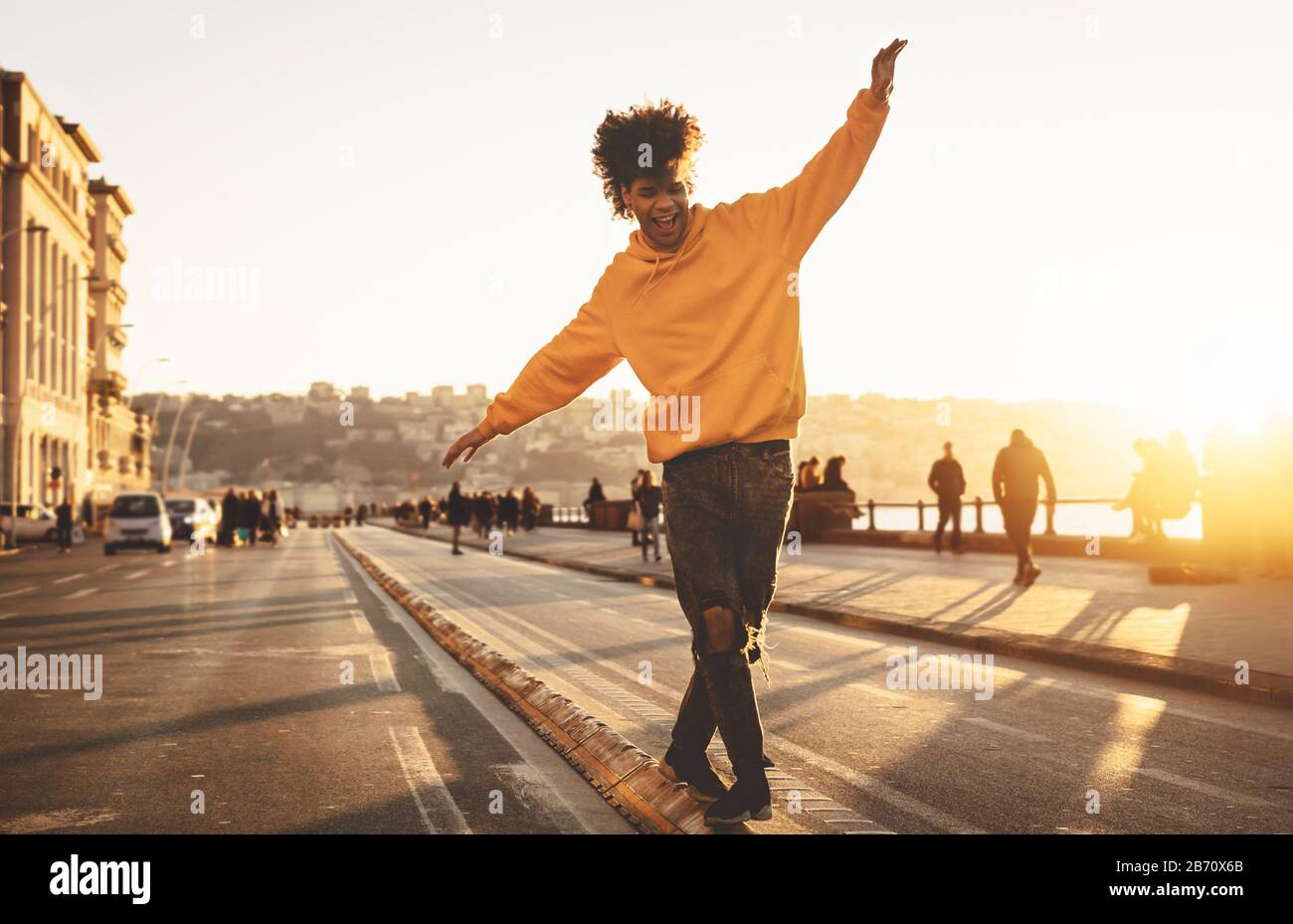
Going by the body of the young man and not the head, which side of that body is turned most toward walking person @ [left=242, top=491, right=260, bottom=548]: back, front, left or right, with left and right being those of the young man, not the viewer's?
back

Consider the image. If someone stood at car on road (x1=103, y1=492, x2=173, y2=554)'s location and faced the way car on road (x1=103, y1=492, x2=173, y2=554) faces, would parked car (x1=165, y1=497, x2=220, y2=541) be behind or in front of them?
behind

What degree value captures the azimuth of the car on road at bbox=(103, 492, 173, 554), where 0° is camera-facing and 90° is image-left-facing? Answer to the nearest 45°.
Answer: approximately 0°

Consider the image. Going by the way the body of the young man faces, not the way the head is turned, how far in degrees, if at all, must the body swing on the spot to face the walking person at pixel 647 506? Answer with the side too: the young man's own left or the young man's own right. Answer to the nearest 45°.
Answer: approximately 180°

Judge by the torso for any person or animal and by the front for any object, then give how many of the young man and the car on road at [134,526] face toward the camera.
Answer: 2

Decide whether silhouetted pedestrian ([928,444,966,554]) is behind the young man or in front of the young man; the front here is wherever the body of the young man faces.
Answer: behind

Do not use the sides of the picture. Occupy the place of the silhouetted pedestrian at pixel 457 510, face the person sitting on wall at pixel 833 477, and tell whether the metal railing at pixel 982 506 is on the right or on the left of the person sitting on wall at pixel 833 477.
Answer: right

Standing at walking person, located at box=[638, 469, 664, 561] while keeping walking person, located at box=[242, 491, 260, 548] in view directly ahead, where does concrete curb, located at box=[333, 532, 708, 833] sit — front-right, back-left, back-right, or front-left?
back-left

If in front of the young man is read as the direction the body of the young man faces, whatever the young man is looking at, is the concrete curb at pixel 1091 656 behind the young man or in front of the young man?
behind

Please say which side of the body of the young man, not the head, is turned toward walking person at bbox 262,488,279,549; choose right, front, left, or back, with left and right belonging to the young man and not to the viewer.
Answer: back

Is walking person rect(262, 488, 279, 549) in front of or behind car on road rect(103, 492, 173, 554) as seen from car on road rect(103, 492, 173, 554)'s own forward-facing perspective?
behind

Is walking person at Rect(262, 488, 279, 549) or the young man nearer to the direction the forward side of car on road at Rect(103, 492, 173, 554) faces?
the young man
